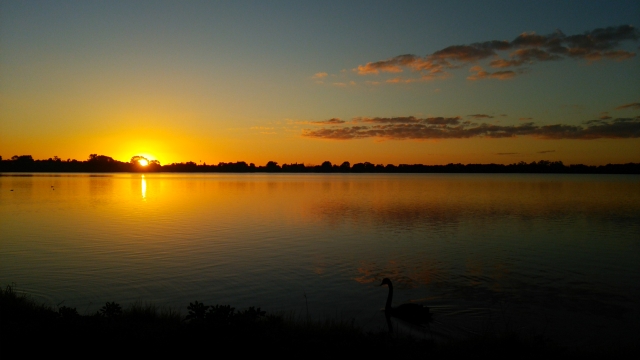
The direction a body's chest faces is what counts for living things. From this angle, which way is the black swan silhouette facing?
to the viewer's left
